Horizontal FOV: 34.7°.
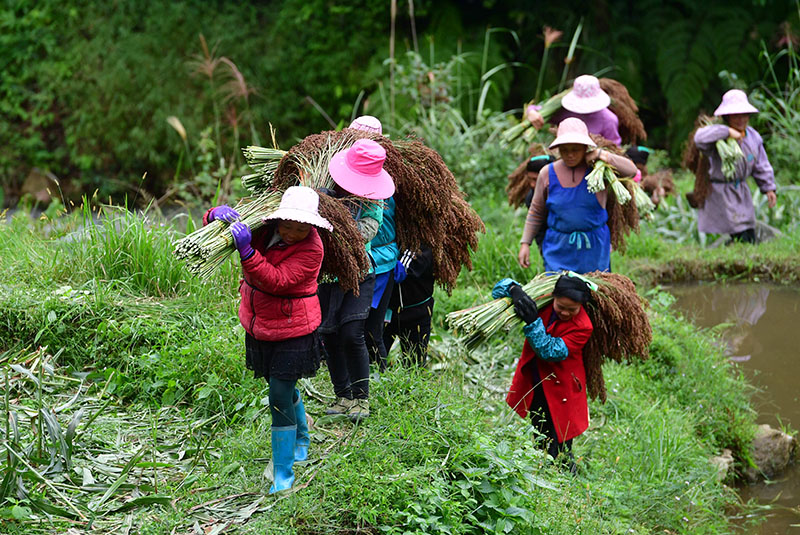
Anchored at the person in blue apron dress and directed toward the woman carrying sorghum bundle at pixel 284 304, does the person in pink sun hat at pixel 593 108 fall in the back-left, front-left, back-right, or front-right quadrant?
back-right

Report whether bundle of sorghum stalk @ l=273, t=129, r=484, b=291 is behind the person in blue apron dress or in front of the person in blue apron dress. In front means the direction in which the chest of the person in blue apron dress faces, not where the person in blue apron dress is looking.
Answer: in front

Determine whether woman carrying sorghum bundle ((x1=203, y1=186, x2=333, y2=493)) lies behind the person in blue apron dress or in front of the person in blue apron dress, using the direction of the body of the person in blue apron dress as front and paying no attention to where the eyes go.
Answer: in front

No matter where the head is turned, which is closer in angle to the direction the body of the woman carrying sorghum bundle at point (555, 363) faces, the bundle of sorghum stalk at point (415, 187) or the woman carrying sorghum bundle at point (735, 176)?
the bundle of sorghum stalk

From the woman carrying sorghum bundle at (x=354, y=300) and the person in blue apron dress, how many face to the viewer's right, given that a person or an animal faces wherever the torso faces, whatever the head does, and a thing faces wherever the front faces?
0

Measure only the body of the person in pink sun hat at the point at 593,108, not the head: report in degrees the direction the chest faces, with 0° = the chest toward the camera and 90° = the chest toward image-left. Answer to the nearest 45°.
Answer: approximately 45°

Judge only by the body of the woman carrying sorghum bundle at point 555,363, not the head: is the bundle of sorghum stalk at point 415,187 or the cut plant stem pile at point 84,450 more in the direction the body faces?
the cut plant stem pile

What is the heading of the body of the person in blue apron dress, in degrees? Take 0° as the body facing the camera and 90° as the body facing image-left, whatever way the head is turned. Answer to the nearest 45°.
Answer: approximately 0°

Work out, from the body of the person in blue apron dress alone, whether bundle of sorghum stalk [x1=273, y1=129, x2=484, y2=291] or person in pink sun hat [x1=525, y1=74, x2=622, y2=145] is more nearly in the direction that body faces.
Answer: the bundle of sorghum stalk

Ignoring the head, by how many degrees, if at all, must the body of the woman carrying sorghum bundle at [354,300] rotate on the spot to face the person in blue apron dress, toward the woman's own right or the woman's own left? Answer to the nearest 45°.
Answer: approximately 180°
